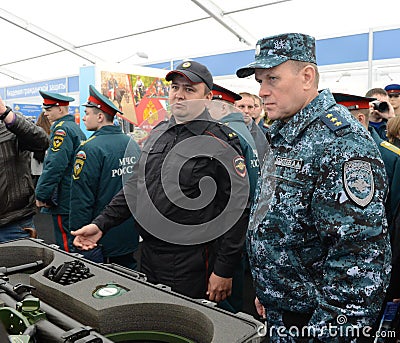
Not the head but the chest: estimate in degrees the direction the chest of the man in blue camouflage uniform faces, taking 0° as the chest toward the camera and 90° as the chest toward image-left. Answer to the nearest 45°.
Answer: approximately 45°

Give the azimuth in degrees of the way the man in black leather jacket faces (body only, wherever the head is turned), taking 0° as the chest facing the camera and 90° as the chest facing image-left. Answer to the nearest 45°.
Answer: approximately 45°

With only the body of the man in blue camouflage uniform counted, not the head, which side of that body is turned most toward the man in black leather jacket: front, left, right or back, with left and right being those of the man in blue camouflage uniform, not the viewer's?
right

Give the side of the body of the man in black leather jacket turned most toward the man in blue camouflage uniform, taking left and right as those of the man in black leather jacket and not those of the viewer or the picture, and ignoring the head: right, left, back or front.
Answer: left

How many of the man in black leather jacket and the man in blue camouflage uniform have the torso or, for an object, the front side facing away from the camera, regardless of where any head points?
0
